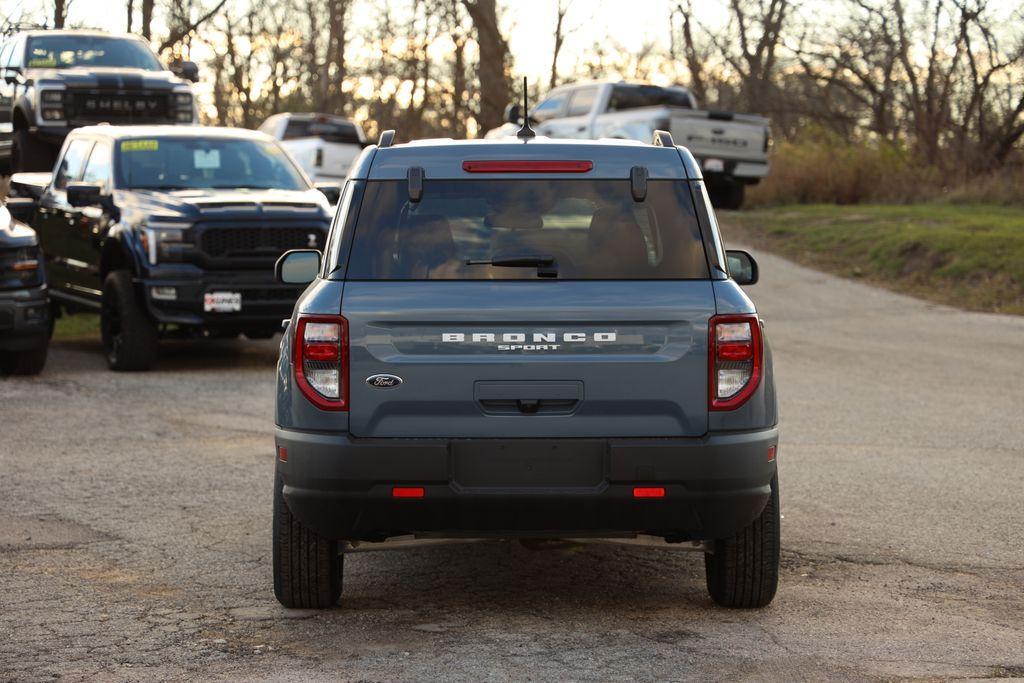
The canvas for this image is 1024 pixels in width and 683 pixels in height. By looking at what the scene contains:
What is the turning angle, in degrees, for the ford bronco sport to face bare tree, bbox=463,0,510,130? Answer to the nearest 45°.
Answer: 0° — it already faces it

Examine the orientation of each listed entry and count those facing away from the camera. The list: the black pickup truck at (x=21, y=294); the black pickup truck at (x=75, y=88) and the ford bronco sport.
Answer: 1

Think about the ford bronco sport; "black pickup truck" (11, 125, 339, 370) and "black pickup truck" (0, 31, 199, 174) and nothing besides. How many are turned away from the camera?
1

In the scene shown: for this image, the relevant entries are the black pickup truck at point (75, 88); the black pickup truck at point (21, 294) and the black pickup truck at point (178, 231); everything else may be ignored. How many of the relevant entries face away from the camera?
0

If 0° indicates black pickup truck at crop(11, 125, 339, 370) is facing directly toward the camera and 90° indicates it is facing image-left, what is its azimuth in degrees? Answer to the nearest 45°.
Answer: approximately 315°

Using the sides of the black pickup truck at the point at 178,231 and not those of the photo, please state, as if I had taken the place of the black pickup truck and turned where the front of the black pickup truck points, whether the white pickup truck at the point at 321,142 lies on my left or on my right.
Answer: on my left

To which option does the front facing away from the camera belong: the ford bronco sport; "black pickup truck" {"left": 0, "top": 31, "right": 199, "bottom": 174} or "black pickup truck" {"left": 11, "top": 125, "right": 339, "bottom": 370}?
the ford bronco sport

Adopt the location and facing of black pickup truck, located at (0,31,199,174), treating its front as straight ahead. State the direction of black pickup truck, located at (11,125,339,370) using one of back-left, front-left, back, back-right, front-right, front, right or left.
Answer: front-right

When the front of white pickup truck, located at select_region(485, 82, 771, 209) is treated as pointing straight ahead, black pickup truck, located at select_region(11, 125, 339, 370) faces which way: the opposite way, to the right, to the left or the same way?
the opposite way

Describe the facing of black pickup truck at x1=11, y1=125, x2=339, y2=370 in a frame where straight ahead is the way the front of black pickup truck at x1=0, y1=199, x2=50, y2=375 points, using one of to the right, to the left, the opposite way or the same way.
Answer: the same way

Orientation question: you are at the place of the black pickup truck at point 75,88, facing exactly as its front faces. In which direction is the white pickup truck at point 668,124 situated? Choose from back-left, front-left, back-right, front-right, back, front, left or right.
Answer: front-left

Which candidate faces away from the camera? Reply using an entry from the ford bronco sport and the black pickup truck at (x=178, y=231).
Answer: the ford bronco sport

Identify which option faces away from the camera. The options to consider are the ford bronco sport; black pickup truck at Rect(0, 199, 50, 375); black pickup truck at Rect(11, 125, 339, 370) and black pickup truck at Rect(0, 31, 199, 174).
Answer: the ford bronco sport

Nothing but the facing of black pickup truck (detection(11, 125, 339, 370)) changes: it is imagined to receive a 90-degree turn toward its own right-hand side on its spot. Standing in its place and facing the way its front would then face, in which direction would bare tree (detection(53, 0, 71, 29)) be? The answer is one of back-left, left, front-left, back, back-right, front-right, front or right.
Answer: back-right

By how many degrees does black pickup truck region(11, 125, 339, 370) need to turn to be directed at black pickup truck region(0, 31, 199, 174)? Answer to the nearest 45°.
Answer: approximately 135° to its left

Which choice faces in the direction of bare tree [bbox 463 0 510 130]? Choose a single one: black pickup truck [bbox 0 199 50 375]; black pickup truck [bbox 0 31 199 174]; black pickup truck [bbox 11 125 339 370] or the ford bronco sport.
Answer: the ford bronco sport

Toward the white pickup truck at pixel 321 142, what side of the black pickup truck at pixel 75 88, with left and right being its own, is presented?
back

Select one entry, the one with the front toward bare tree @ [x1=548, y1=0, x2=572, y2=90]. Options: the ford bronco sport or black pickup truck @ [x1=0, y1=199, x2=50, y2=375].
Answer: the ford bronco sport

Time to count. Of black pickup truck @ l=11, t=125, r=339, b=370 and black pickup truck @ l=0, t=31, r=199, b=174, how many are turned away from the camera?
0

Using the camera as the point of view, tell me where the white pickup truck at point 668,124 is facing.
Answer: facing away from the viewer and to the left of the viewer
